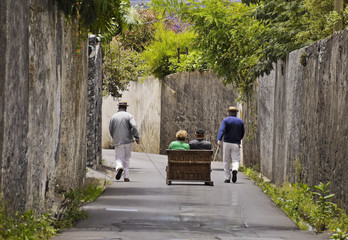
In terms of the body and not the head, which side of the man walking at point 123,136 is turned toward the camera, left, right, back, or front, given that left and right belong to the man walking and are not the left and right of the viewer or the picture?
back

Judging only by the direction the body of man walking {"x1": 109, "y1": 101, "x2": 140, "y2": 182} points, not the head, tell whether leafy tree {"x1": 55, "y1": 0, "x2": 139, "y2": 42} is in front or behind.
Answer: behind

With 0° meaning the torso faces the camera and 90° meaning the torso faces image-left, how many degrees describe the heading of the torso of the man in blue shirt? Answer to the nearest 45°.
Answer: approximately 180°

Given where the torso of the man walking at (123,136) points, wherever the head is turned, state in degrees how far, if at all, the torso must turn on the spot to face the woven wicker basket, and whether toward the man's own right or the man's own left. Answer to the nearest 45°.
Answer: approximately 135° to the man's own right

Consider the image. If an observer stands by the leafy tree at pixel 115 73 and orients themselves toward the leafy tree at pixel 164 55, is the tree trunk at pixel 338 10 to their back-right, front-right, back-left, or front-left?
back-right
